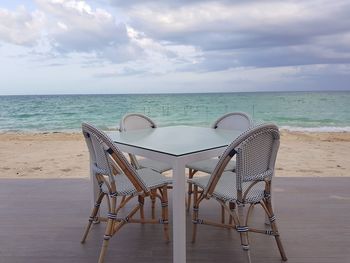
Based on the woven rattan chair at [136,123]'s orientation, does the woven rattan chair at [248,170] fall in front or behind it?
in front

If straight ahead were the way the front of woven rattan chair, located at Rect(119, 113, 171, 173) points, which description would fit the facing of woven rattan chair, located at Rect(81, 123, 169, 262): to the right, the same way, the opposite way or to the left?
to the left

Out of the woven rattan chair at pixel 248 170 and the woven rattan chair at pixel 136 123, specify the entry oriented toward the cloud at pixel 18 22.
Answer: the woven rattan chair at pixel 248 170

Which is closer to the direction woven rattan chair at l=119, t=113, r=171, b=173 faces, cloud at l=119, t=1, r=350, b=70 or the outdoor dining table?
the outdoor dining table

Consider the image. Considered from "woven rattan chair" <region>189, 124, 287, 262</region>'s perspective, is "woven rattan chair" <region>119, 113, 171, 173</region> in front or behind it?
in front

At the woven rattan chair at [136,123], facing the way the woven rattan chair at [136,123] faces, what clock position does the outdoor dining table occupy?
The outdoor dining table is roughly at 1 o'clock from the woven rattan chair.

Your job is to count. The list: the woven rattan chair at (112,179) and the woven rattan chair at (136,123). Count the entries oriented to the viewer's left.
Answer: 0

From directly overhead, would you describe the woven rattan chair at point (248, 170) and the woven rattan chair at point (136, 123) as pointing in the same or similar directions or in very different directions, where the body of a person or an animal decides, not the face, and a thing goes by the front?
very different directions

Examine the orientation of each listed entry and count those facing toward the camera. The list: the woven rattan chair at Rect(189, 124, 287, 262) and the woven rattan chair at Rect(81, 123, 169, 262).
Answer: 0

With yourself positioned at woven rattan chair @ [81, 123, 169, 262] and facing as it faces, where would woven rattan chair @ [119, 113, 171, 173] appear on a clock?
woven rattan chair @ [119, 113, 171, 173] is roughly at 11 o'clock from woven rattan chair @ [81, 123, 169, 262].

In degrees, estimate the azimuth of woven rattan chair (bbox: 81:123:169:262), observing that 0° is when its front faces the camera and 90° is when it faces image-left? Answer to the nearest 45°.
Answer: approximately 225°

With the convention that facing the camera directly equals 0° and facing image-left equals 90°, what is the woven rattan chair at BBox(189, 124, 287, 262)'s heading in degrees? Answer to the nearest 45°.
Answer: approximately 135°

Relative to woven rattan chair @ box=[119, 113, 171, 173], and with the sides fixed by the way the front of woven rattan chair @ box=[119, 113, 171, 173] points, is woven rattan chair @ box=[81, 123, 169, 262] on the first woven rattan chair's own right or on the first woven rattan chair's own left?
on the first woven rattan chair's own right

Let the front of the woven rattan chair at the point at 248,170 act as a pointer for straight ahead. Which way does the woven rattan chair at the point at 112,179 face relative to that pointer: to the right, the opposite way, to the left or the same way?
to the right

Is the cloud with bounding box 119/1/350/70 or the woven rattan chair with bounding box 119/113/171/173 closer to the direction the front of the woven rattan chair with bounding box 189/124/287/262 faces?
the woven rattan chair

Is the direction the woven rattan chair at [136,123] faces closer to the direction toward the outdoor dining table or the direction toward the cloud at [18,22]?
the outdoor dining table
